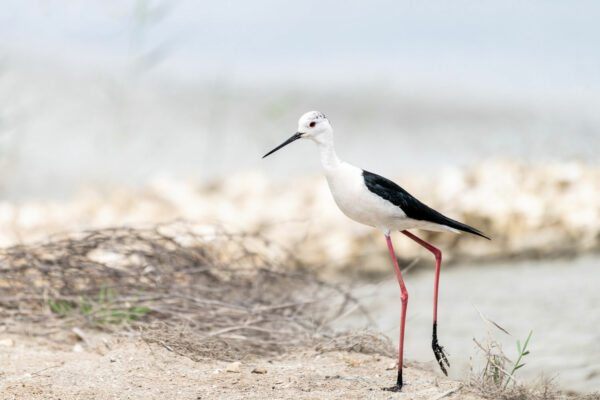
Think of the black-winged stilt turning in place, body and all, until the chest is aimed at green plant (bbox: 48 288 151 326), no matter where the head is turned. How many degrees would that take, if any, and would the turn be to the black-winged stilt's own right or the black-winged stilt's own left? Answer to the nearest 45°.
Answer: approximately 45° to the black-winged stilt's own right

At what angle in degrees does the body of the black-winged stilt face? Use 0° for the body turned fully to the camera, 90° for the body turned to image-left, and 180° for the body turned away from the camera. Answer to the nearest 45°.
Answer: approximately 90°
